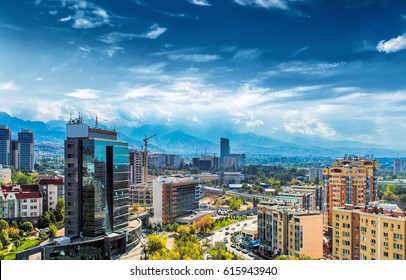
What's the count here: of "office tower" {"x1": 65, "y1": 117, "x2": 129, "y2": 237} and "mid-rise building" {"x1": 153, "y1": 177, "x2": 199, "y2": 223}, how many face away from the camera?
0

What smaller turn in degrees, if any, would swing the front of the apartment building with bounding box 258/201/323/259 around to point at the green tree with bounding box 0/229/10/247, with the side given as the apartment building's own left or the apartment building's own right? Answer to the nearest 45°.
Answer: approximately 45° to the apartment building's own right

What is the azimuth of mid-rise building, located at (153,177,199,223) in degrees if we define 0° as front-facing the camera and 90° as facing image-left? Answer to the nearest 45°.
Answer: approximately 315°

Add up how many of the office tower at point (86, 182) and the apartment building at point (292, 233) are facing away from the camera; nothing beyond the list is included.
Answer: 0

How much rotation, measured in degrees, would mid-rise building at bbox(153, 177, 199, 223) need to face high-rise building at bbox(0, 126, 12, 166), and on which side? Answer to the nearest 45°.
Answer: approximately 180°

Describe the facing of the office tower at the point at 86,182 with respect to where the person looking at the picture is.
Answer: facing the viewer and to the right of the viewer

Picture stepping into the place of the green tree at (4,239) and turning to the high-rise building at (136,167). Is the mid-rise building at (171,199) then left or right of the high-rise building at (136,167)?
right
